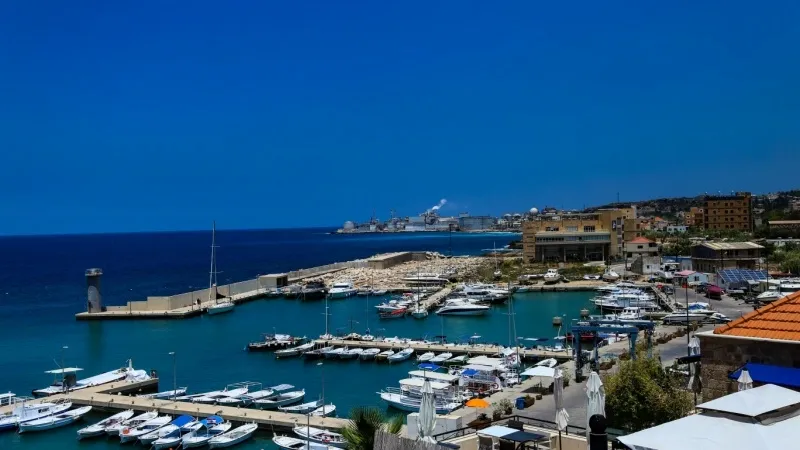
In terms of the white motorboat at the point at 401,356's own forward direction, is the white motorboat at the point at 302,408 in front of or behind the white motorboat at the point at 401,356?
in front

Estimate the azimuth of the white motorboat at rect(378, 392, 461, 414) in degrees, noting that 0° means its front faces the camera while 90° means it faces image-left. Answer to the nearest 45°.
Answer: approximately 90°

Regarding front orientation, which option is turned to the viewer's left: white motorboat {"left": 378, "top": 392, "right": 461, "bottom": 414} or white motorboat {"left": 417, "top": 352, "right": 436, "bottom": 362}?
white motorboat {"left": 378, "top": 392, "right": 461, "bottom": 414}

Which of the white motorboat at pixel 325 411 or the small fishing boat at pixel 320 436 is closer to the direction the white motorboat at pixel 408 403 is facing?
the white motorboat

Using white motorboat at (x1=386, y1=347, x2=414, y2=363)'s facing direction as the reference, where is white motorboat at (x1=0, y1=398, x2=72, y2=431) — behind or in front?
in front

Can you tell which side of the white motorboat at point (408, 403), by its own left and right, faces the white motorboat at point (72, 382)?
front

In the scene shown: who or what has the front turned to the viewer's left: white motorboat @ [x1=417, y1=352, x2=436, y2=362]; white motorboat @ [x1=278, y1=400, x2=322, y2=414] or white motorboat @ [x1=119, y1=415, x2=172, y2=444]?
white motorboat @ [x1=278, y1=400, x2=322, y2=414]
